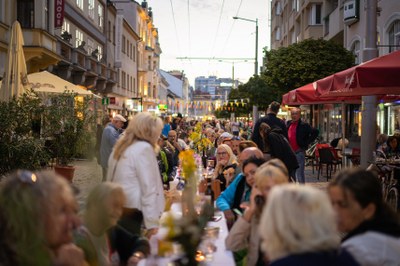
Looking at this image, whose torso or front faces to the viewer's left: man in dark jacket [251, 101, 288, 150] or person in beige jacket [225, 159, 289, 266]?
the person in beige jacket

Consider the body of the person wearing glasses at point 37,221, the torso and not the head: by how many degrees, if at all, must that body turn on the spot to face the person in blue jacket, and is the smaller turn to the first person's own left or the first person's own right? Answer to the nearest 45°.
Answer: approximately 45° to the first person's own left

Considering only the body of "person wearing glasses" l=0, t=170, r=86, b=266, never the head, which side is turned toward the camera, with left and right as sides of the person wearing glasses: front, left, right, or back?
right

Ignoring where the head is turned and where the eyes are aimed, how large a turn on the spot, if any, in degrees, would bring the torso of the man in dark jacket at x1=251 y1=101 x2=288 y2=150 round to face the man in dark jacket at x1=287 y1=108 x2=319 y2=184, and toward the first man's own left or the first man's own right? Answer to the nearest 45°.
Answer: approximately 45° to the first man's own right

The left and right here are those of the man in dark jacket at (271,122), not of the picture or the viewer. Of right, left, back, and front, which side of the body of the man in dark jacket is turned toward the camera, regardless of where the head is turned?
back

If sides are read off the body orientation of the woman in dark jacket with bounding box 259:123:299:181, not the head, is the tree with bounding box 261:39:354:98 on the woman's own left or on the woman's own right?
on the woman's own right

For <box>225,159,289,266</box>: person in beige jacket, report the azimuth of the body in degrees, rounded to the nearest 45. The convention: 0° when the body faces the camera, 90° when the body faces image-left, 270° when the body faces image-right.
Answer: approximately 90°

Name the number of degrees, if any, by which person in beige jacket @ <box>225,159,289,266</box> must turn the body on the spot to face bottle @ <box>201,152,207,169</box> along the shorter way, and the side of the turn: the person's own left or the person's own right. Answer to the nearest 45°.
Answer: approximately 90° to the person's own right

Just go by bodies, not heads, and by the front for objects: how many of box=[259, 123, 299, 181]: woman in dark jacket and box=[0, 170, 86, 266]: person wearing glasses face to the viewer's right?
1

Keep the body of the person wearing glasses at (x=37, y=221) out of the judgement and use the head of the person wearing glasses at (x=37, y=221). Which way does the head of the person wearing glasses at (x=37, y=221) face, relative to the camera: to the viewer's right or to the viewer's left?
to the viewer's right

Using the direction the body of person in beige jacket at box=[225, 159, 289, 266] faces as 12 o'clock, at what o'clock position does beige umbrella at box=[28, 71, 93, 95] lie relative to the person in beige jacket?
The beige umbrella is roughly at 2 o'clock from the person in beige jacket.

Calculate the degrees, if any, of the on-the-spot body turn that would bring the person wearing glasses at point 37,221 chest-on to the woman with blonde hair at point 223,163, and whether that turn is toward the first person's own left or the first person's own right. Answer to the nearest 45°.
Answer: approximately 45° to the first person's own left
